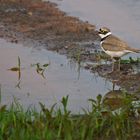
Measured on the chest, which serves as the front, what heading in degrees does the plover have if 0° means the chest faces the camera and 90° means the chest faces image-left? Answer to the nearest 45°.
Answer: approximately 90°
